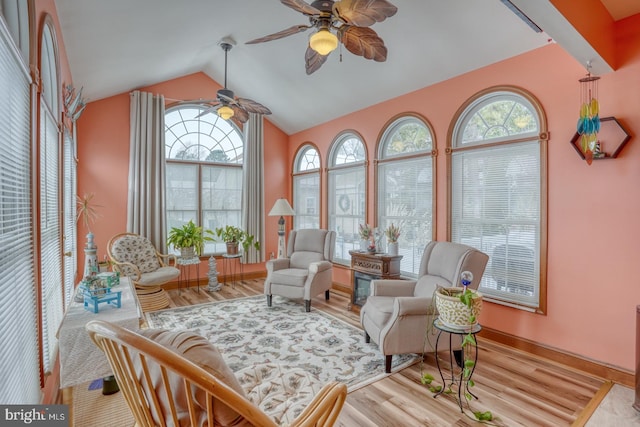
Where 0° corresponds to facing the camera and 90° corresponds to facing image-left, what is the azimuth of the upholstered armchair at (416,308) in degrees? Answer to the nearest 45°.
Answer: approximately 45°

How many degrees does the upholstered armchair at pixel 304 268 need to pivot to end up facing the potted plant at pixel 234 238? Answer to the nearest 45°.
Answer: approximately 90° to its right

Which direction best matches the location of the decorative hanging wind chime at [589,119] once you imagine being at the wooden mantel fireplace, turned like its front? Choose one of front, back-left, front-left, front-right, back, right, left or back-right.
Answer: left

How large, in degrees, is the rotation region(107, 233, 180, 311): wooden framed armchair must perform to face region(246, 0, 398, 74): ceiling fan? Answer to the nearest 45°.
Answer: approximately 45° to its right

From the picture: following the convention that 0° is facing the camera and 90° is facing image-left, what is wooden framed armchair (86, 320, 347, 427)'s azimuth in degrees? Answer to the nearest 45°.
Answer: approximately 225°

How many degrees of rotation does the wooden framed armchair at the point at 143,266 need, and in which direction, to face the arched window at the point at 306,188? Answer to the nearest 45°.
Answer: approximately 45° to its left

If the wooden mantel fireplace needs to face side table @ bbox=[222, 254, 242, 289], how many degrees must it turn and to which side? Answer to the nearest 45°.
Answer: approximately 90° to its right

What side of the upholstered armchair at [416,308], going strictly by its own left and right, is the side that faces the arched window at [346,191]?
right

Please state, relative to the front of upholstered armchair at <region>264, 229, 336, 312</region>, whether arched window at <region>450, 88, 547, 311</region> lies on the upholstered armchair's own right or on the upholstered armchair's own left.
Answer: on the upholstered armchair's own left

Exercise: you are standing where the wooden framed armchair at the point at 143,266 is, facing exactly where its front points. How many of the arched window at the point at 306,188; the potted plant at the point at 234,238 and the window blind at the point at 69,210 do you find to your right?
1

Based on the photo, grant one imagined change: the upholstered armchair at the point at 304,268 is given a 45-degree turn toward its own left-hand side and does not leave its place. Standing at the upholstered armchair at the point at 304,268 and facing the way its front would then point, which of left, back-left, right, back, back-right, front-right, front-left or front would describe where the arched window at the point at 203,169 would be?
back-right
